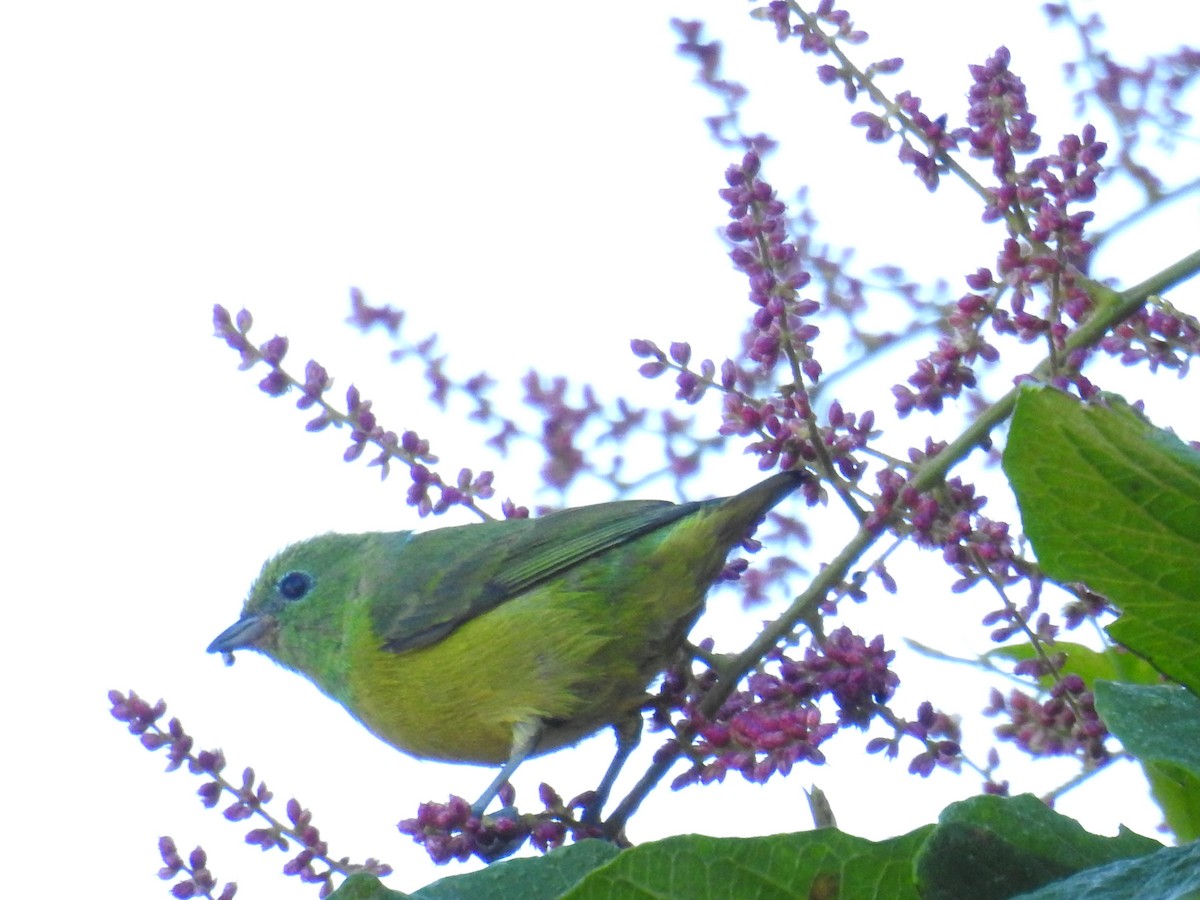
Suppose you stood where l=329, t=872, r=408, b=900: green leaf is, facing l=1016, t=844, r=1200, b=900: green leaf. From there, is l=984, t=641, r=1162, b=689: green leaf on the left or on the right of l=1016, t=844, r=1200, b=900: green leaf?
left

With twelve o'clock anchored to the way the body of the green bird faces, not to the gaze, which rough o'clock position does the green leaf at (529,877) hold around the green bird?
The green leaf is roughly at 9 o'clock from the green bird.

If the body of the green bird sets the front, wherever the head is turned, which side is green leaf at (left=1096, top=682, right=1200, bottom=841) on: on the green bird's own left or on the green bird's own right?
on the green bird's own left

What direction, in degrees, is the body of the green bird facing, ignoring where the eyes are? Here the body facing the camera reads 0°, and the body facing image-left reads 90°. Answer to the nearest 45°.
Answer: approximately 90°

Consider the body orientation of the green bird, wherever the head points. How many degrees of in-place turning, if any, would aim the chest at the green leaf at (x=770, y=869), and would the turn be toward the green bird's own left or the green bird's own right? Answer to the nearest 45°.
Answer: approximately 90° to the green bird's own left

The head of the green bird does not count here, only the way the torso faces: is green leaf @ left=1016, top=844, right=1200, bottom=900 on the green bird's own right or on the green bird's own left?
on the green bird's own left
